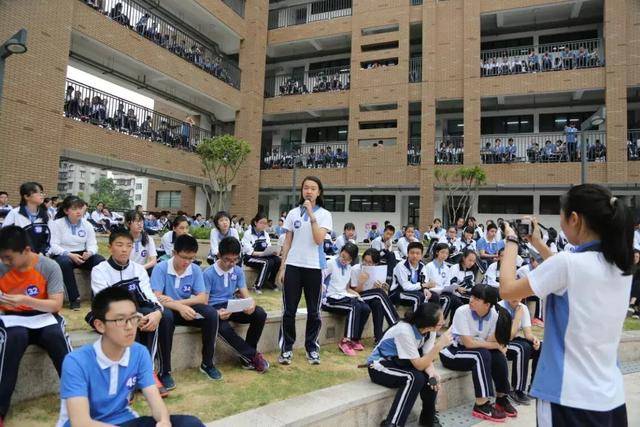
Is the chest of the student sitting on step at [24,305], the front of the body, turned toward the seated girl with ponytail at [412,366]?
no

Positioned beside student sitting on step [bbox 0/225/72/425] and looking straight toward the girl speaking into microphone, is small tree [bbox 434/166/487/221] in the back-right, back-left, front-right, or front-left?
front-left

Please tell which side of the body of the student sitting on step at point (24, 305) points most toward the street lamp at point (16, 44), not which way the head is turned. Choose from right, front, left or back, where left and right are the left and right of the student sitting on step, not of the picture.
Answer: back

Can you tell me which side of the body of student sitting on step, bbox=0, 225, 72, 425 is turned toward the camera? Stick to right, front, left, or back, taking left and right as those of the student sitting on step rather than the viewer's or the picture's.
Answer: front

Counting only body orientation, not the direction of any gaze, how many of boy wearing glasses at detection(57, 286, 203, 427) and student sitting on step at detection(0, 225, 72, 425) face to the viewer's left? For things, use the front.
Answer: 0

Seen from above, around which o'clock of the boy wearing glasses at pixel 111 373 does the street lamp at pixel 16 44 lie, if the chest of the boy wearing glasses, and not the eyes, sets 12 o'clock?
The street lamp is roughly at 7 o'clock from the boy wearing glasses.

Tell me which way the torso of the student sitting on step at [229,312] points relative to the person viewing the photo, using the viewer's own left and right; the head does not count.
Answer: facing the viewer and to the right of the viewer

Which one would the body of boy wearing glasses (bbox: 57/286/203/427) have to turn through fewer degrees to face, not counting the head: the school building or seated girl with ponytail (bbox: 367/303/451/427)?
the seated girl with ponytail

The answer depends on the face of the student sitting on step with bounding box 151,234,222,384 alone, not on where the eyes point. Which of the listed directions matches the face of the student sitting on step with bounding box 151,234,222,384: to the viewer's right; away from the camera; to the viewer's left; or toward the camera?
toward the camera

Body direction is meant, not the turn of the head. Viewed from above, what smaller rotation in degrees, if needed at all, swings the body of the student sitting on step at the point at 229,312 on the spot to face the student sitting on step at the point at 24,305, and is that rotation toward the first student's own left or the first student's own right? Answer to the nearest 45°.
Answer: approximately 90° to the first student's own right

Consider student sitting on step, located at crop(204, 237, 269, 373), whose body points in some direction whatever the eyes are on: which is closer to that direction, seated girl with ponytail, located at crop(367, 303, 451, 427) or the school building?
the seated girl with ponytail

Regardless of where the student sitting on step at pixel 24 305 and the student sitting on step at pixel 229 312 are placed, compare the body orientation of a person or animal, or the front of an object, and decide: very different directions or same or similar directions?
same or similar directions

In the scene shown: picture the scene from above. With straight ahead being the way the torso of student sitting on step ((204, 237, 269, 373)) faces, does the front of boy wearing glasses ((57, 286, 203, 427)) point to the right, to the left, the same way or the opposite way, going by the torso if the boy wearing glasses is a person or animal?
the same way

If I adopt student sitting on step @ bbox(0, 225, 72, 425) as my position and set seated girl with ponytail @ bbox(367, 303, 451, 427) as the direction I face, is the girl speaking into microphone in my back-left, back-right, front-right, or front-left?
front-left

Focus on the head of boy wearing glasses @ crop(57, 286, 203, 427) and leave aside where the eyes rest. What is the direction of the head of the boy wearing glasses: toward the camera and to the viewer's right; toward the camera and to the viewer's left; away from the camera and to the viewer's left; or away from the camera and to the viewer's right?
toward the camera and to the viewer's right

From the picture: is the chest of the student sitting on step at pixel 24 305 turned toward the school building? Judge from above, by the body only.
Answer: no
